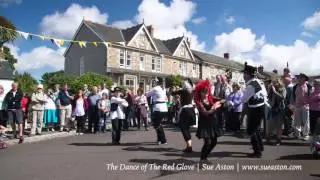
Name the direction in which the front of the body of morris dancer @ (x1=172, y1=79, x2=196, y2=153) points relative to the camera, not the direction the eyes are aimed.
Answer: away from the camera

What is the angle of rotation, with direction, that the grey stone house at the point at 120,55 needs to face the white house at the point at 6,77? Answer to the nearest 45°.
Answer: approximately 90° to its right

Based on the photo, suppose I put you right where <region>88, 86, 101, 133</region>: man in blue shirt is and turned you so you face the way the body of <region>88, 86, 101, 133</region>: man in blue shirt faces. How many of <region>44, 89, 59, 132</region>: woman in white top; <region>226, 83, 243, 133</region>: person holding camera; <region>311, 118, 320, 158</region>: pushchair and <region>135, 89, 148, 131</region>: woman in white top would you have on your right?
1

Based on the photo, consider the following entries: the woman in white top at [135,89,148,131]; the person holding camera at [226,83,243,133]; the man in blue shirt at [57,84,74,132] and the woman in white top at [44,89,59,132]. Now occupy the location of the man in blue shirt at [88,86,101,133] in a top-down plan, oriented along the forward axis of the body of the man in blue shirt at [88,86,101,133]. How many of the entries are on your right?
2

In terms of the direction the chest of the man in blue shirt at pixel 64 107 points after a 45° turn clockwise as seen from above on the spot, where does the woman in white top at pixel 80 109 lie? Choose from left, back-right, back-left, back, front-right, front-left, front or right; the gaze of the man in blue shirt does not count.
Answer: left

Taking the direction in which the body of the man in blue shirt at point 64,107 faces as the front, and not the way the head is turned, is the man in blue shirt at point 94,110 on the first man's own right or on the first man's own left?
on the first man's own left

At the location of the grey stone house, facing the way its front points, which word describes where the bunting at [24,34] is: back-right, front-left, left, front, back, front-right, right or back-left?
front-right

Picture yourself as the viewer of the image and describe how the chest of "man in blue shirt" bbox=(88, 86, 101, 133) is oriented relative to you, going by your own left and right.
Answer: facing the viewer

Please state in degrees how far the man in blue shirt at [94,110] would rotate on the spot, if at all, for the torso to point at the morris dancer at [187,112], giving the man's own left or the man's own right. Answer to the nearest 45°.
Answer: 0° — they already face them

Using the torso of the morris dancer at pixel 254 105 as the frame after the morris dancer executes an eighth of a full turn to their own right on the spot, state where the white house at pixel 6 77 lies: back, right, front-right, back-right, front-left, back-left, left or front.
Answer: front

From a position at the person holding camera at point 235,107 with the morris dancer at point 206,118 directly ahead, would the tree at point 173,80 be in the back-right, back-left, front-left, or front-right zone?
back-right

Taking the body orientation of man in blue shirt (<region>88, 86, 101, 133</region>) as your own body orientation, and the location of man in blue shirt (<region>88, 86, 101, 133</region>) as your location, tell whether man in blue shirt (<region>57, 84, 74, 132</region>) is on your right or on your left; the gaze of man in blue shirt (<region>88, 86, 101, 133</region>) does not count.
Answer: on your right

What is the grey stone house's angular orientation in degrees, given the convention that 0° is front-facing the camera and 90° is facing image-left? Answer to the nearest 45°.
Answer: approximately 315°
